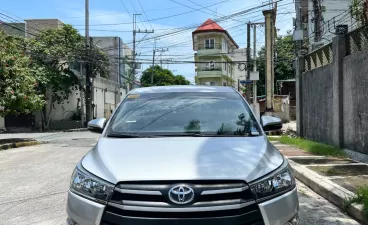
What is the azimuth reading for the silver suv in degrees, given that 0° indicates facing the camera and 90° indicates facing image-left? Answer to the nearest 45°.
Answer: approximately 0°

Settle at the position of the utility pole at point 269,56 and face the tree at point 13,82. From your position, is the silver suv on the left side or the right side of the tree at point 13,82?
left

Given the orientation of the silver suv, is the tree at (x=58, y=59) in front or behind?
behind

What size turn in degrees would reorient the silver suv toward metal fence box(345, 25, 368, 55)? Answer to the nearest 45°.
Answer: approximately 135° to its left

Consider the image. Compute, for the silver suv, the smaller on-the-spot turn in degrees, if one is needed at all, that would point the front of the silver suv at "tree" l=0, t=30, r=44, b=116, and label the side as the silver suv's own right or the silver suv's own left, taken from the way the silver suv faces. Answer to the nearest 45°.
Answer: approximately 135° to the silver suv's own right

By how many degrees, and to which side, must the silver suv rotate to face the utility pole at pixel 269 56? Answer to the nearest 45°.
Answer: approximately 180°

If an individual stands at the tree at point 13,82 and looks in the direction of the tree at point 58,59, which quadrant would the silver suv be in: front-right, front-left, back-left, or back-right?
back-right

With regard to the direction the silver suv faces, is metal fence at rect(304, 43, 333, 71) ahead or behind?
behind
